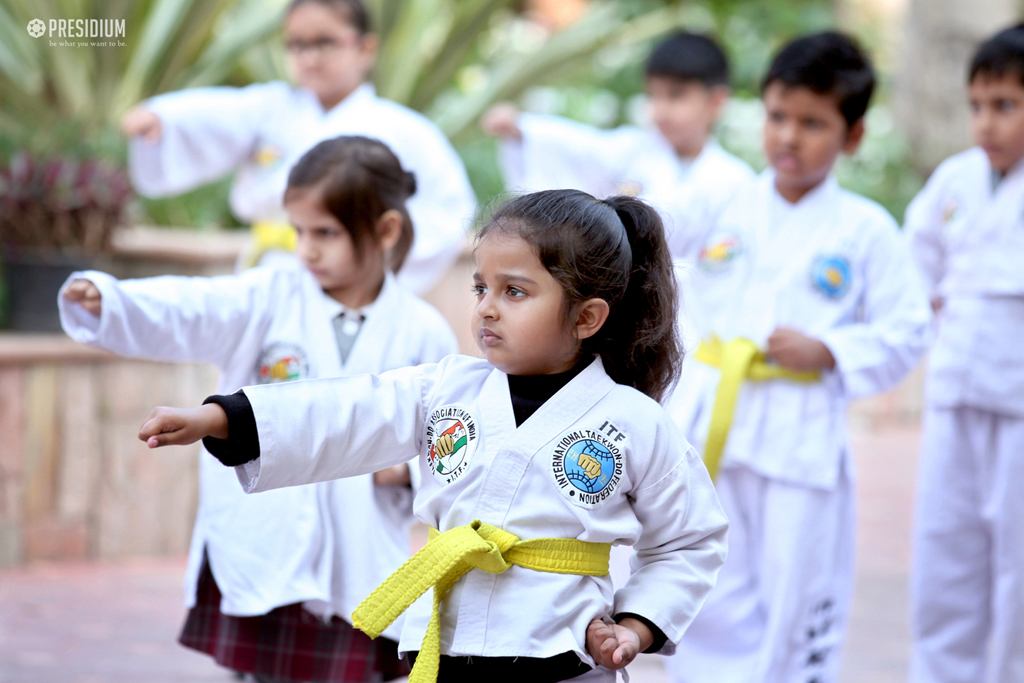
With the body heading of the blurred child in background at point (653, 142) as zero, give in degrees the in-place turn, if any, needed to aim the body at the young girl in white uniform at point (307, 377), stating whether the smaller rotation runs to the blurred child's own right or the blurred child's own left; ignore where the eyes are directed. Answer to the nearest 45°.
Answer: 0° — they already face them

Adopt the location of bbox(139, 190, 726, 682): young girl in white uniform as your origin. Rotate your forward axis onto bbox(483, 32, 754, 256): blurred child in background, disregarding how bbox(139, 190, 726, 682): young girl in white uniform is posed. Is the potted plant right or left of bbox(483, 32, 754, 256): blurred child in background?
left

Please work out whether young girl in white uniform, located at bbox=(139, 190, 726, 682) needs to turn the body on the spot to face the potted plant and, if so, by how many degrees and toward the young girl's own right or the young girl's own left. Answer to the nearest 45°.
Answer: approximately 90° to the young girl's own right

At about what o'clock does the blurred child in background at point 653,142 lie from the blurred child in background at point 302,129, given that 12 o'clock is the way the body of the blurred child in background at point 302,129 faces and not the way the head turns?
the blurred child in background at point 653,142 is roughly at 7 o'clock from the blurred child in background at point 302,129.

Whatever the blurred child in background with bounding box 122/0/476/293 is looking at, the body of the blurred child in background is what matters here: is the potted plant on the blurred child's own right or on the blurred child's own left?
on the blurred child's own right

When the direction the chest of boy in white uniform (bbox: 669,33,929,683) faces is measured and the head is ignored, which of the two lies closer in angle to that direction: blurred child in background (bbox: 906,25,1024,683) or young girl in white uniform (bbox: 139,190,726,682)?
the young girl in white uniform
